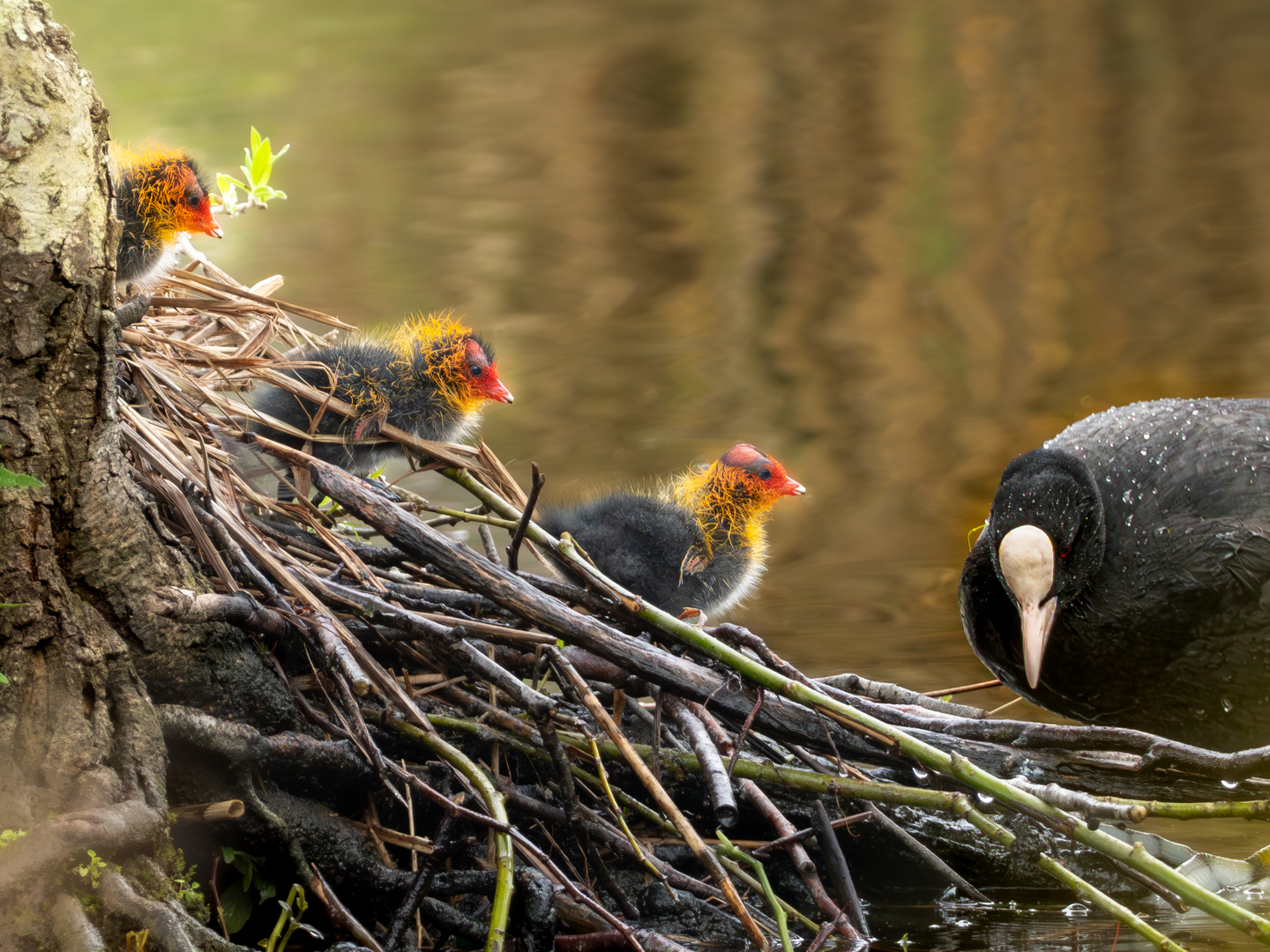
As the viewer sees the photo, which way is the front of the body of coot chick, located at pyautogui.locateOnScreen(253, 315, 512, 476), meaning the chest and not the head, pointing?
to the viewer's right

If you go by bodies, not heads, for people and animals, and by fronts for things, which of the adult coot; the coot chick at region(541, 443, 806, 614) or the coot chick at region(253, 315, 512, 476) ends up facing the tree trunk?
the adult coot

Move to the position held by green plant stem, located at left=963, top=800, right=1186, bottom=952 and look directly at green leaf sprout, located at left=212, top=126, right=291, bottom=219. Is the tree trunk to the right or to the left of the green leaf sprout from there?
left

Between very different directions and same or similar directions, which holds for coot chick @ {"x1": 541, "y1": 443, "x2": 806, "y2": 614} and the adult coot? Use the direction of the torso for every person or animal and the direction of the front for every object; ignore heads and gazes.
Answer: very different directions

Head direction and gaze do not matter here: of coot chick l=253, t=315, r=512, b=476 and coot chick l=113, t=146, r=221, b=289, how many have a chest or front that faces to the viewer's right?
2

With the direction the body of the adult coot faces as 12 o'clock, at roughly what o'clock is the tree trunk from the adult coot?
The tree trunk is roughly at 12 o'clock from the adult coot.

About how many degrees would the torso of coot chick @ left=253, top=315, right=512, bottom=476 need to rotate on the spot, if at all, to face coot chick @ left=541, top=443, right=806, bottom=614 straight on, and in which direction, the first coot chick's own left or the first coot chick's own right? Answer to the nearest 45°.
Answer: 0° — it already faces it

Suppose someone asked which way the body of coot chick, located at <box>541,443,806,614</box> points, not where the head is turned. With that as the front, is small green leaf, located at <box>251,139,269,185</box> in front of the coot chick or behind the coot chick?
behind

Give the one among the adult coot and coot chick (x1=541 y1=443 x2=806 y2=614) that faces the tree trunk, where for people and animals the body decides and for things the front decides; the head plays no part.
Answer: the adult coot

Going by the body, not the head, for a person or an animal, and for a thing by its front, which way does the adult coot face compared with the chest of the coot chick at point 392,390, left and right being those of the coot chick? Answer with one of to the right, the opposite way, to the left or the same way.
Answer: the opposite way

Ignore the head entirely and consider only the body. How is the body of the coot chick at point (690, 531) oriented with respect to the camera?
to the viewer's right

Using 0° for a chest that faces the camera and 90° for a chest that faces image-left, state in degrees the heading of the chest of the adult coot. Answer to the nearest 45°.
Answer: approximately 45°

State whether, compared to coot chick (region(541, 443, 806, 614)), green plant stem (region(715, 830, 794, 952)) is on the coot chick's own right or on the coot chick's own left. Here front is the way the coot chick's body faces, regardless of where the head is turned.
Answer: on the coot chick's own right

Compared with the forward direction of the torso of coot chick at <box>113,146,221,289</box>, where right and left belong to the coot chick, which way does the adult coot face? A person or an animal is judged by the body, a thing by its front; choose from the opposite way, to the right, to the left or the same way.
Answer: the opposite way

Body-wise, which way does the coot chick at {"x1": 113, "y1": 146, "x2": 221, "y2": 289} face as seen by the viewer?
to the viewer's right
